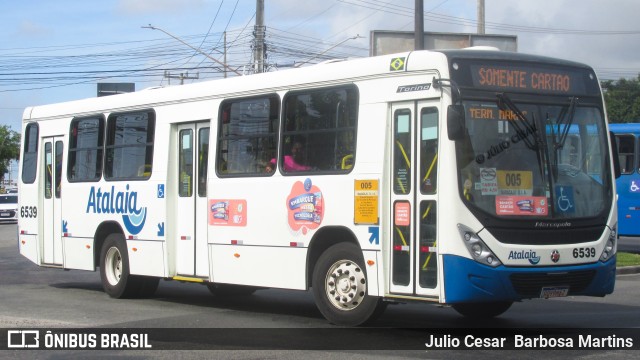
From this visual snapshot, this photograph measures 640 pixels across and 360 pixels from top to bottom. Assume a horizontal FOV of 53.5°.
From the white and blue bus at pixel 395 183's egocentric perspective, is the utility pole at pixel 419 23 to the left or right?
on its left

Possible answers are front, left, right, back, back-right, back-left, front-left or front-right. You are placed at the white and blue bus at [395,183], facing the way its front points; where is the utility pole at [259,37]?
back-left

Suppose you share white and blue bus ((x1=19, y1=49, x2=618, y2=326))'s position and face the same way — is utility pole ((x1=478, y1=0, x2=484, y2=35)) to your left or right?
on your left

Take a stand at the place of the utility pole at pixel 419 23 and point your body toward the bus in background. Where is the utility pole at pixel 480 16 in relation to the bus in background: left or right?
left

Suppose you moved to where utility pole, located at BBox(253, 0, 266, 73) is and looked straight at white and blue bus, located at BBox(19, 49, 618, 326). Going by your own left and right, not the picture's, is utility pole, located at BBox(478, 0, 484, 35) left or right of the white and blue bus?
left

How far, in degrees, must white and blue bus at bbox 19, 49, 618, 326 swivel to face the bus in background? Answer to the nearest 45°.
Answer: approximately 90° to its left

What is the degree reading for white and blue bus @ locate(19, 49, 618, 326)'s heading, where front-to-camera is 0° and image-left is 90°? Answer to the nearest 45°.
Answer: approximately 315°

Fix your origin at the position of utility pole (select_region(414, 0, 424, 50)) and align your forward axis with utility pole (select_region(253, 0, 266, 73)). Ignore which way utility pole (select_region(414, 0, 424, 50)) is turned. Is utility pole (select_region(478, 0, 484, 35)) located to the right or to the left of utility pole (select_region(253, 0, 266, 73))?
right
